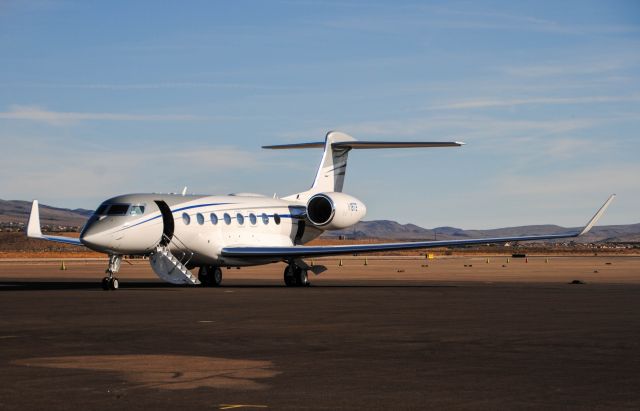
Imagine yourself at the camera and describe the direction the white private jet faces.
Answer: facing the viewer and to the left of the viewer
